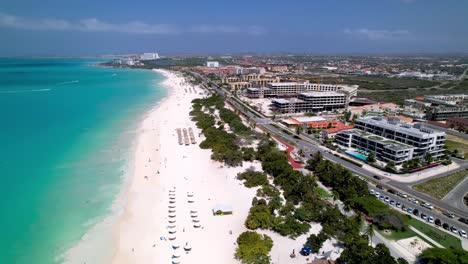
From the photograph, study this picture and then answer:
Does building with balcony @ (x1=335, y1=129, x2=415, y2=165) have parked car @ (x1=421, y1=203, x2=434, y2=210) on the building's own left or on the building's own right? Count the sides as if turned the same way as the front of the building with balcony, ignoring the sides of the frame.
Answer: on the building's own left

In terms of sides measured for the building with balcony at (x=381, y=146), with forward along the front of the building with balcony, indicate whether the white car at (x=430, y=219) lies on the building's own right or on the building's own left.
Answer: on the building's own left

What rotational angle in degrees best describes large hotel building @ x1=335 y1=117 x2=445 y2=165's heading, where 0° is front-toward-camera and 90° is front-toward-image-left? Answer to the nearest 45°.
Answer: approximately 45°

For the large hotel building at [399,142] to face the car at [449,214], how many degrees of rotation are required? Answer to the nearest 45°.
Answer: approximately 45° to its left

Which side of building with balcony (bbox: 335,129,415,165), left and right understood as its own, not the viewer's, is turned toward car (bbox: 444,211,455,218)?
left

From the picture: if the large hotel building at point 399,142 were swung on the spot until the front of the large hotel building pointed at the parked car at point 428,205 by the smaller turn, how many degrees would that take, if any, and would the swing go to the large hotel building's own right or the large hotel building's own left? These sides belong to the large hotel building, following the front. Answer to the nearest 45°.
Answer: approximately 45° to the large hotel building's own left

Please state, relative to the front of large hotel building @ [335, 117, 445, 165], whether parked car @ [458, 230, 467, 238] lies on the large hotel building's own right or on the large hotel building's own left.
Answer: on the large hotel building's own left

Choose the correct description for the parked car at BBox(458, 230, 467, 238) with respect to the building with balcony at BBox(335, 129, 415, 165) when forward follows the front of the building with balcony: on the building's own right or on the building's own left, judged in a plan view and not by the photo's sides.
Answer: on the building's own left

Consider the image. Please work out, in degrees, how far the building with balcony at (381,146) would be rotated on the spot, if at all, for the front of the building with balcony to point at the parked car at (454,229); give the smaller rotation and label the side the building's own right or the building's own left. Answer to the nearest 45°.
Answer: approximately 45° to the building's own left

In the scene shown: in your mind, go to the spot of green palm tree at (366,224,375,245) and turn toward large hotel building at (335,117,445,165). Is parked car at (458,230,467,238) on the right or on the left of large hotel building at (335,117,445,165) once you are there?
right
